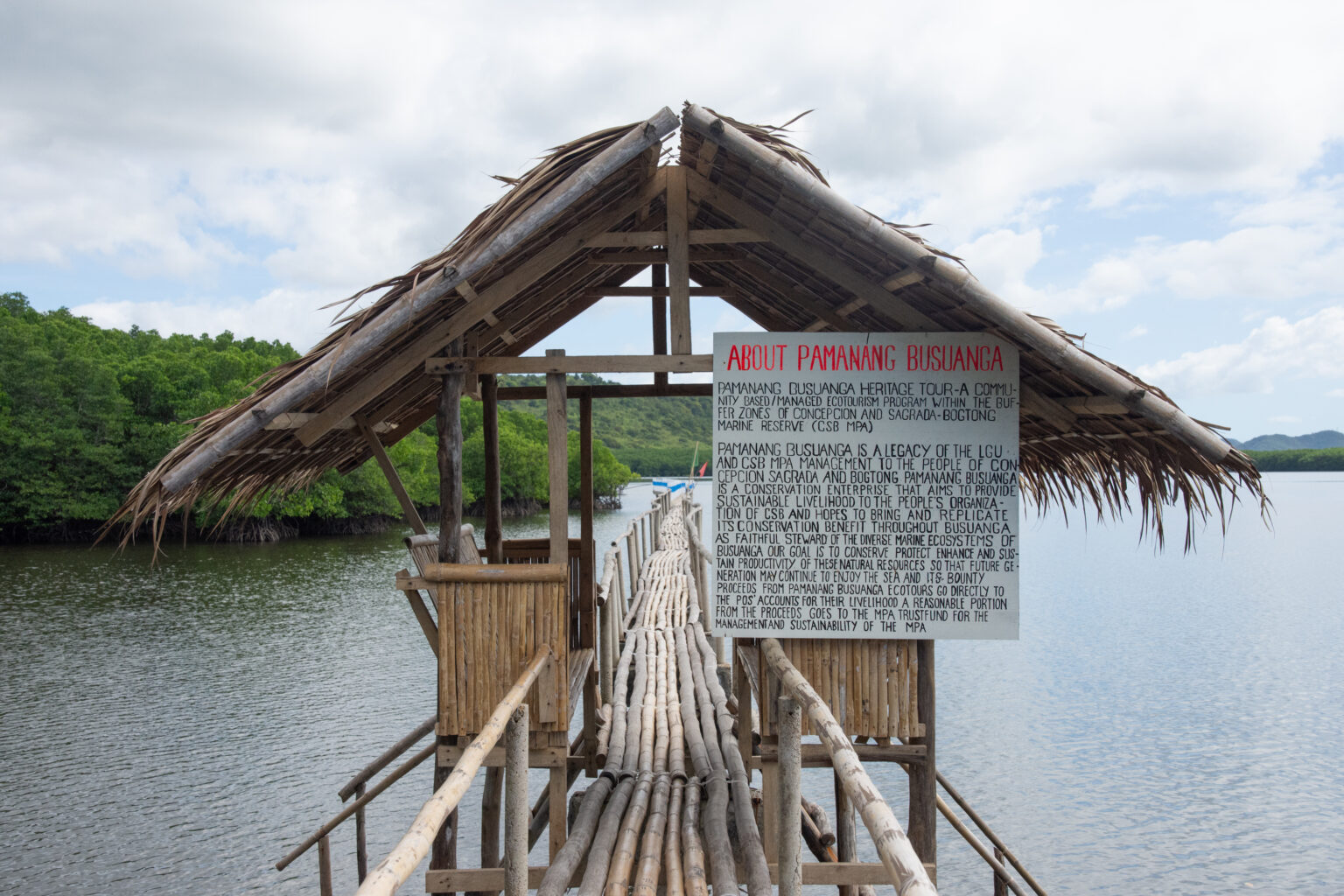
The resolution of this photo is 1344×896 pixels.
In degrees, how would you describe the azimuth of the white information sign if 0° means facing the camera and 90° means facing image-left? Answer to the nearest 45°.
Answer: approximately 0°
